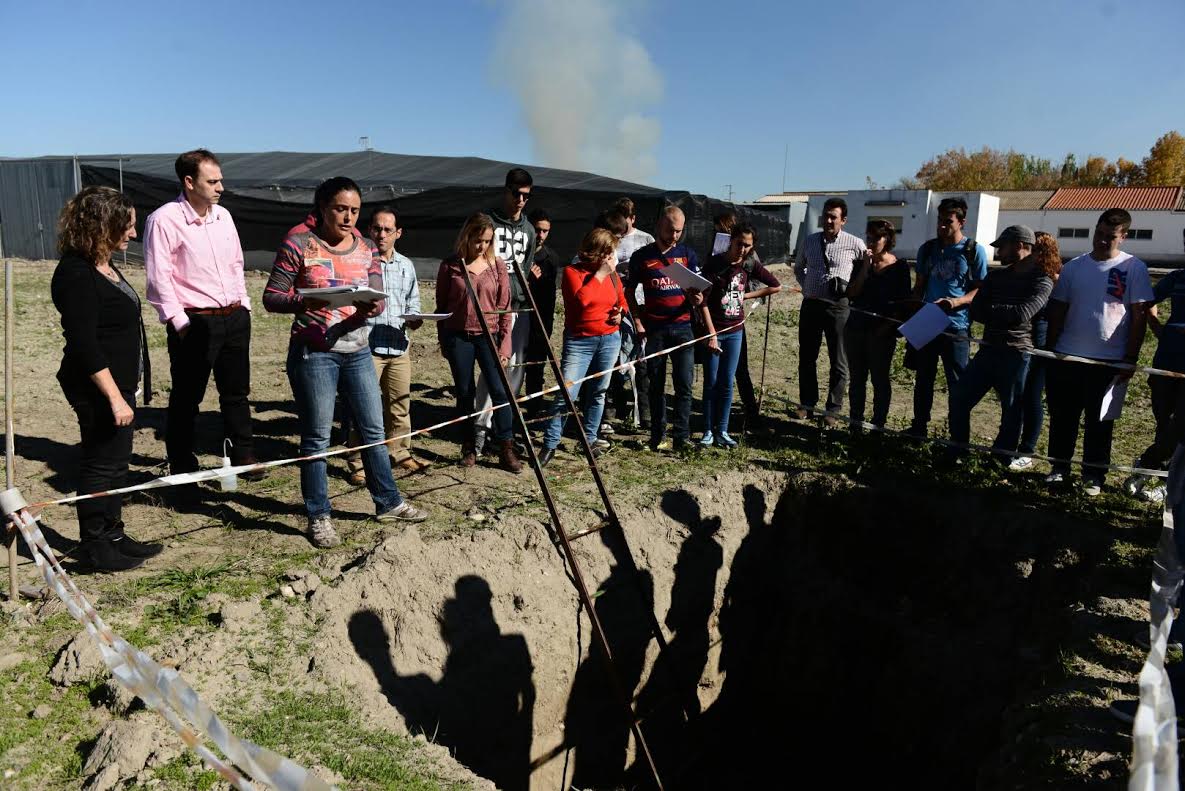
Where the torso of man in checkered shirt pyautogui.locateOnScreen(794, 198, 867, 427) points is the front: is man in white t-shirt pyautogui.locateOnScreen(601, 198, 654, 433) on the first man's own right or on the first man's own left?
on the first man's own right

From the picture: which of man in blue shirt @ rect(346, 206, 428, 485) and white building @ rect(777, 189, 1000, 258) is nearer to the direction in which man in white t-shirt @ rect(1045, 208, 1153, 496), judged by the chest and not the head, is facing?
the man in blue shirt

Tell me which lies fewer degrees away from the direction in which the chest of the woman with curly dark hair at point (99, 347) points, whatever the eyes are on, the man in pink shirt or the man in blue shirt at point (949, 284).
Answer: the man in blue shirt

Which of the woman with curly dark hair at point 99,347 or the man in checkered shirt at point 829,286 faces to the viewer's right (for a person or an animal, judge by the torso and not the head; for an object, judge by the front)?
the woman with curly dark hair

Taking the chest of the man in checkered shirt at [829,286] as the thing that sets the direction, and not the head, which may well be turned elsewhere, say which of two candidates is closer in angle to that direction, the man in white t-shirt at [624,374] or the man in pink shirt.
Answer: the man in pink shirt

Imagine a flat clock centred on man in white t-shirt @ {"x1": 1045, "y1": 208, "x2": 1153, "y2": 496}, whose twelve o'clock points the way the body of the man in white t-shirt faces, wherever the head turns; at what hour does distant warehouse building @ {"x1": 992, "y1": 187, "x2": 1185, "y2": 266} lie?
The distant warehouse building is roughly at 6 o'clock from the man in white t-shirt.

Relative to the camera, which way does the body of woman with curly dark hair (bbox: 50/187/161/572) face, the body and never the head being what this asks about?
to the viewer's right

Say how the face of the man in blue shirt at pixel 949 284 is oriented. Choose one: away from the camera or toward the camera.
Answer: toward the camera

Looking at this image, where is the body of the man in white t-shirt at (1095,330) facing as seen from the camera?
toward the camera

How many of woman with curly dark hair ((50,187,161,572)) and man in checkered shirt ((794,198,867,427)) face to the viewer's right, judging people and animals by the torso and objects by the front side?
1

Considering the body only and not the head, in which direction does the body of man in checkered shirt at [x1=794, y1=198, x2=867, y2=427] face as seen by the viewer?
toward the camera

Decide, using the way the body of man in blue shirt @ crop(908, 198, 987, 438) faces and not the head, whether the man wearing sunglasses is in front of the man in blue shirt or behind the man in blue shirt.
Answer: in front

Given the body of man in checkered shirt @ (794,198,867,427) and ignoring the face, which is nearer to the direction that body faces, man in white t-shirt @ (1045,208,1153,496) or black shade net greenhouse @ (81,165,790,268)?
the man in white t-shirt

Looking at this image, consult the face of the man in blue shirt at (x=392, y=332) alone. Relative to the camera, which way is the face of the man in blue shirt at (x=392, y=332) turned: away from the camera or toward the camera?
toward the camera

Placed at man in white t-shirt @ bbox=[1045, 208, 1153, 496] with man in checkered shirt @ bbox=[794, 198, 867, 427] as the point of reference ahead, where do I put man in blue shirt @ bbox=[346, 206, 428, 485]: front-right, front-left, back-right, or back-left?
front-left
